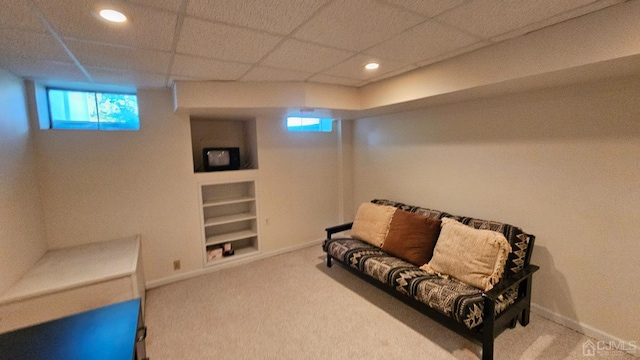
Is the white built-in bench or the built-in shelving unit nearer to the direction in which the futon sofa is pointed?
the white built-in bench

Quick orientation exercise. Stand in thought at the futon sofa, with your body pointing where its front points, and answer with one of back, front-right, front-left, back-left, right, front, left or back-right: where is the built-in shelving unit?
front-right

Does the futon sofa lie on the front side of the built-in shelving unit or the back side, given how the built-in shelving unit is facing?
on the front side

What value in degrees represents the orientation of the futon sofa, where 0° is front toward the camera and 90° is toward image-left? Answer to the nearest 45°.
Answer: approximately 45°

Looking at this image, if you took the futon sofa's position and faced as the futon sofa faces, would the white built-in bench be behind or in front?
in front

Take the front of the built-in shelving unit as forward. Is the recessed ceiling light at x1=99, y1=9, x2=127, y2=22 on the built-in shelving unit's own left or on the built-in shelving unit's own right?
on the built-in shelving unit's own right

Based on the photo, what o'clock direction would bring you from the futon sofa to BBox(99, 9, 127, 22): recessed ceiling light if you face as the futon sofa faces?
The recessed ceiling light is roughly at 12 o'clock from the futon sofa.

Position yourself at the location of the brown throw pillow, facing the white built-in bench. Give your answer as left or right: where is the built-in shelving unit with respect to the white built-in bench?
right

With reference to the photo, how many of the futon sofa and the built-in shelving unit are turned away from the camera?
0
